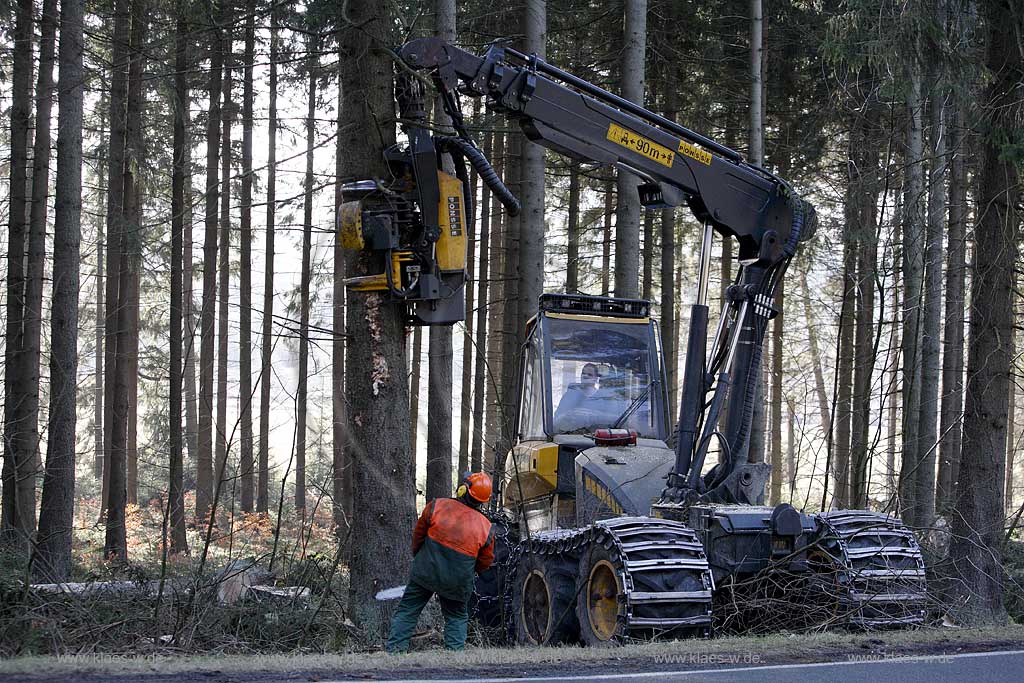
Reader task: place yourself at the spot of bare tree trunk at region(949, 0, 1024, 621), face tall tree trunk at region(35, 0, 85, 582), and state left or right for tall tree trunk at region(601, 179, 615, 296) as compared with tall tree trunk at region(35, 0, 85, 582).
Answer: right

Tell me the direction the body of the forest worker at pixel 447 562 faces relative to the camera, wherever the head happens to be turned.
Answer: away from the camera
